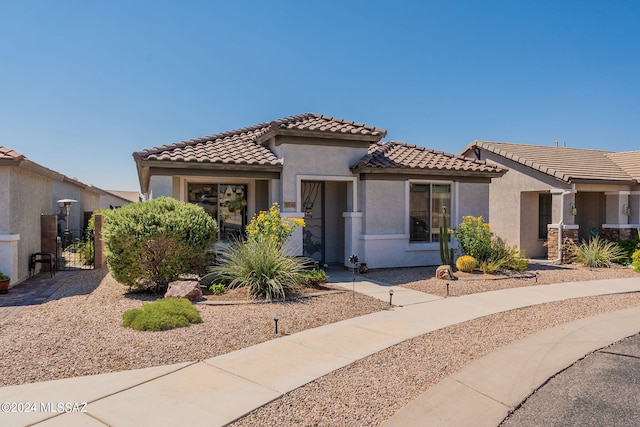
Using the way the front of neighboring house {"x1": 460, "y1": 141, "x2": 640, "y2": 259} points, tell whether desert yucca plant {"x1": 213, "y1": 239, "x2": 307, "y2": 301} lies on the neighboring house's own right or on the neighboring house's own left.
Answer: on the neighboring house's own right

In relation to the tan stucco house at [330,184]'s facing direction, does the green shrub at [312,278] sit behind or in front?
in front

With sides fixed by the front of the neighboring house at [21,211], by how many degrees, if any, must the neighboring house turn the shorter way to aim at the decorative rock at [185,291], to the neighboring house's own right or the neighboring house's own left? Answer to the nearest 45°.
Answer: approximately 90° to the neighboring house's own left

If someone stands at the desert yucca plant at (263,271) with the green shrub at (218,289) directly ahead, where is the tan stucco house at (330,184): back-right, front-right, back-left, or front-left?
back-right

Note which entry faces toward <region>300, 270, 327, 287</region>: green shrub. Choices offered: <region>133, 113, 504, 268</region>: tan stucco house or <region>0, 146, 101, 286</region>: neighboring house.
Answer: the tan stucco house

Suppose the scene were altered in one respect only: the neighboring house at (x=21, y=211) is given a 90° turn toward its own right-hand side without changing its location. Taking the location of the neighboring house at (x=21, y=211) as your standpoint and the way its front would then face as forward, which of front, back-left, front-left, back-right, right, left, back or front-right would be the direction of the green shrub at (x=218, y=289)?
back

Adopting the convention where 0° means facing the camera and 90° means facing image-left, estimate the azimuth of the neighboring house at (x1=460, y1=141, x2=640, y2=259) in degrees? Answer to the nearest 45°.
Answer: approximately 315°

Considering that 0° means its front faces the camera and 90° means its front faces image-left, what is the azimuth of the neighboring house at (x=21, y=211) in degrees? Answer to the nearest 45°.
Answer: approximately 45°

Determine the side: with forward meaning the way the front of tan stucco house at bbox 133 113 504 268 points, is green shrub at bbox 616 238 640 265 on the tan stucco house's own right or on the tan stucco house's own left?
on the tan stucco house's own left

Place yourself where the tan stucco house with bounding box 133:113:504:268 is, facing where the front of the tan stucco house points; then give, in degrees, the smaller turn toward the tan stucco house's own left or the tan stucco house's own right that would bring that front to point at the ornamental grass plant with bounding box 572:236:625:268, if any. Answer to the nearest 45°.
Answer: approximately 90° to the tan stucco house's own left

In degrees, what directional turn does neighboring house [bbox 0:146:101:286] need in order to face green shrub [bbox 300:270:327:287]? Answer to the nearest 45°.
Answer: approximately 90° to its left

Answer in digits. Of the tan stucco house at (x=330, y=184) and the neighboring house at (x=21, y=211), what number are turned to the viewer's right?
0
